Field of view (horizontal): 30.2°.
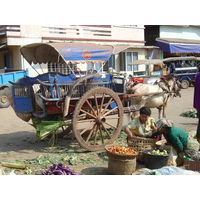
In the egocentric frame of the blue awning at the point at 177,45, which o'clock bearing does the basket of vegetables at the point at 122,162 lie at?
The basket of vegetables is roughly at 12 o'clock from the blue awning.

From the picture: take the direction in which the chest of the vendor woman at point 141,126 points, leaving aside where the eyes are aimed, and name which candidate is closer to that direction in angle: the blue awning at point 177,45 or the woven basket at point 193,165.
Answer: the woven basket

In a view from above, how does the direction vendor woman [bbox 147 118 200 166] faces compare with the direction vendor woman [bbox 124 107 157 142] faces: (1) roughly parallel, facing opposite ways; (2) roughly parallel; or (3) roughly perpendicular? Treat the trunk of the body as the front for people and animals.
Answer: roughly perpendicular

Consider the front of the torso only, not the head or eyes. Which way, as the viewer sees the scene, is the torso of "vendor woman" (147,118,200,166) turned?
to the viewer's left

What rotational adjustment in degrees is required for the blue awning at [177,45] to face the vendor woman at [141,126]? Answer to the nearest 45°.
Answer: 0° — it already faces them

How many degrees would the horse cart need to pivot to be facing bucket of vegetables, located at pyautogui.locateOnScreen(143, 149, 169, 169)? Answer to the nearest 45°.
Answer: approximately 90° to its right

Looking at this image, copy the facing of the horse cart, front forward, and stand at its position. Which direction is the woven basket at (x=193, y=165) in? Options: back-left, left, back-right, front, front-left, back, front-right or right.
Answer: right

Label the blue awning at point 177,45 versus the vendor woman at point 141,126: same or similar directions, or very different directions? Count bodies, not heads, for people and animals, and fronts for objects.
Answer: same or similar directions

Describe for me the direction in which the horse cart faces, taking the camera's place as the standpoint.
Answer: facing away from the viewer and to the right of the viewer

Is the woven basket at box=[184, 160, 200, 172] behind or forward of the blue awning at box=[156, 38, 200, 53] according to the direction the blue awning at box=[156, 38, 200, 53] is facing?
forward

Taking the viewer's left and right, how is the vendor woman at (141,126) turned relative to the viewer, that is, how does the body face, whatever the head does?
facing the viewer

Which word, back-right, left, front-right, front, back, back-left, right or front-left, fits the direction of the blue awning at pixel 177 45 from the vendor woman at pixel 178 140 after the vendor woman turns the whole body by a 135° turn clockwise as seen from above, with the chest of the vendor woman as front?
front-left

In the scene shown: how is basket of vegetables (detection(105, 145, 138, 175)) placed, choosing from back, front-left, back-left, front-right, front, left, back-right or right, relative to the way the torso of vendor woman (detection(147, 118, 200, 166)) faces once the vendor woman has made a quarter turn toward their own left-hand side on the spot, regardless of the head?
front-right

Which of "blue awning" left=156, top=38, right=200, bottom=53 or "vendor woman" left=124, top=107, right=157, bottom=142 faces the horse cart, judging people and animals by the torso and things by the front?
the blue awning

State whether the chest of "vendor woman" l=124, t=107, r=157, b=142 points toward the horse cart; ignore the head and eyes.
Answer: no

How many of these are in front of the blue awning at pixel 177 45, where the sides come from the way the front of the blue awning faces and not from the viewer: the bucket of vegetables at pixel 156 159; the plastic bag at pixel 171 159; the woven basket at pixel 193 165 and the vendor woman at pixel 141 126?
4

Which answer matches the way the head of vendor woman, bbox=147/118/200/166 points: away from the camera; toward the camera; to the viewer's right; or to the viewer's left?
to the viewer's left
